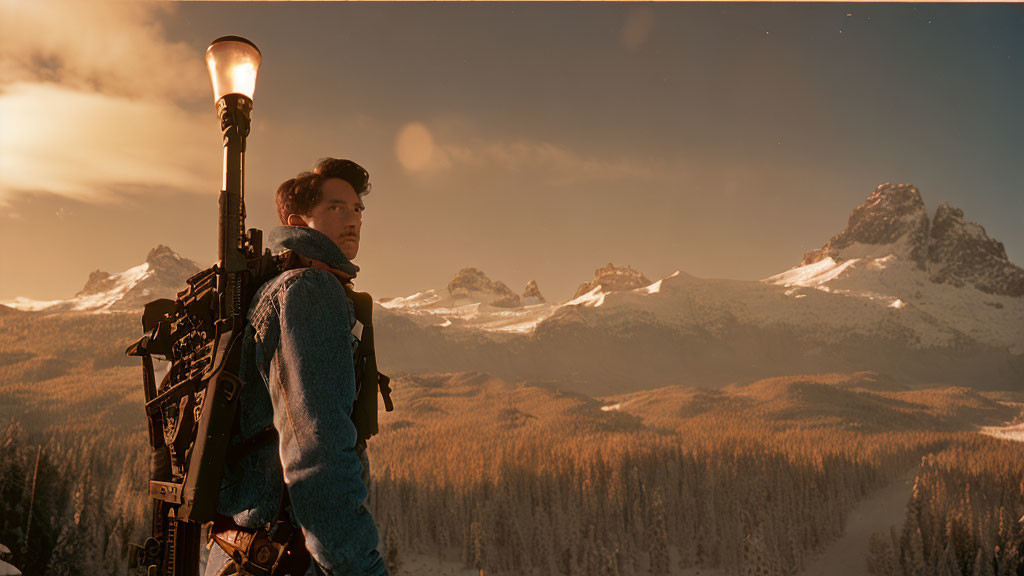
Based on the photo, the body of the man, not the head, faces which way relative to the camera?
to the viewer's right

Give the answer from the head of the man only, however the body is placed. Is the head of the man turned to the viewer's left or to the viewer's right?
to the viewer's right

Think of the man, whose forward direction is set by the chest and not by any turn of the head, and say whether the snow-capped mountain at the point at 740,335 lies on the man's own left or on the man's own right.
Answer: on the man's own left
